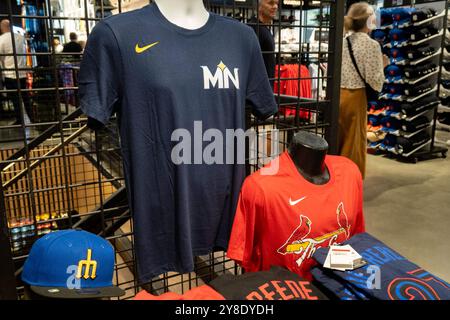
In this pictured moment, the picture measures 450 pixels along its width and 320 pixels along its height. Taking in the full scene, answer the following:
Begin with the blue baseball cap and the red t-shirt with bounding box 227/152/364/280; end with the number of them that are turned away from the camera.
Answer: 0

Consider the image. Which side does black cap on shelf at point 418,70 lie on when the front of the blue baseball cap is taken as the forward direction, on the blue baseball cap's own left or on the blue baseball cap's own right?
on the blue baseball cap's own left

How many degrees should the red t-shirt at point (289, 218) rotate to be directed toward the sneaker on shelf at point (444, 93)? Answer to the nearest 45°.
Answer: approximately 135° to its left

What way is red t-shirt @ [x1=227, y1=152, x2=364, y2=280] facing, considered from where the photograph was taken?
facing the viewer and to the right of the viewer

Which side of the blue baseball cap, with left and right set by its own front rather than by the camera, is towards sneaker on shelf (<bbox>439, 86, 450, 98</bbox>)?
left

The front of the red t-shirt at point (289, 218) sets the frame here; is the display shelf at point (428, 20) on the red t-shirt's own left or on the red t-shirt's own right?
on the red t-shirt's own left

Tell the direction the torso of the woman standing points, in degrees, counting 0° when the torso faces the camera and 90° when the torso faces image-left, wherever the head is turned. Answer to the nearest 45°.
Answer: approximately 225°

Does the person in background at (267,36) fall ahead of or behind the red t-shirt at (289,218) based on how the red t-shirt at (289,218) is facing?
behind

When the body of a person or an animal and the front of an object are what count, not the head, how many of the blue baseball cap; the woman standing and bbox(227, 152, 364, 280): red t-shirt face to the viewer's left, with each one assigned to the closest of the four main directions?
0

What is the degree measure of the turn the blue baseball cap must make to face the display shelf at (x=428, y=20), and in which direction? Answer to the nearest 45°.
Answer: approximately 90° to its left
